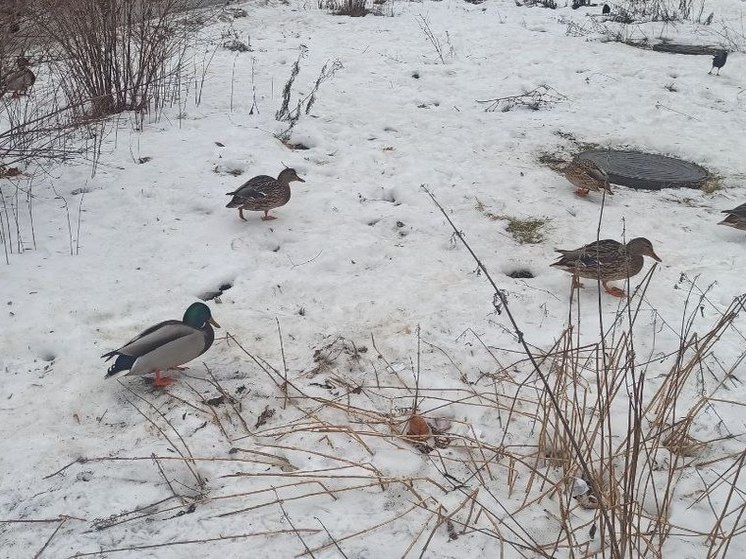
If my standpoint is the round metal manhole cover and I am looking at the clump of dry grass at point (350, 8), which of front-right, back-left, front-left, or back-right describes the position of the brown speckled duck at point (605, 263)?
back-left

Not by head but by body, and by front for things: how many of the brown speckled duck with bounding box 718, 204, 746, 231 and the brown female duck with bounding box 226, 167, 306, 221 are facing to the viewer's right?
2

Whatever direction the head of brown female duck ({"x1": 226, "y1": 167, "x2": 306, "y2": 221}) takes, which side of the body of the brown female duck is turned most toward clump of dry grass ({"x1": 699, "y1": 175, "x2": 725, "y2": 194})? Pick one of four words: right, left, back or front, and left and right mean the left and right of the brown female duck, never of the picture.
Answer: front

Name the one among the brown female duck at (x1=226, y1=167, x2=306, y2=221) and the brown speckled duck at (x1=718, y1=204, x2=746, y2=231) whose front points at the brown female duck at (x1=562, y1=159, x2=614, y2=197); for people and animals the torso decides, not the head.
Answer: the brown female duck at (x1=226, y1=167, x2=306, y2=221)

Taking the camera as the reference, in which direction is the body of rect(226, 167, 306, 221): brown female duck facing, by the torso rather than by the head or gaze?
to the viewer's right

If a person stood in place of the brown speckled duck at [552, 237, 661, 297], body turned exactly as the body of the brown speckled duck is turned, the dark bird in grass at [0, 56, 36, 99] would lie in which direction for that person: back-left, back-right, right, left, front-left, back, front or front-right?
back

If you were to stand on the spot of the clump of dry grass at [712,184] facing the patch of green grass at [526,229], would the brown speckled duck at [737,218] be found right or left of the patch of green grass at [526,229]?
left

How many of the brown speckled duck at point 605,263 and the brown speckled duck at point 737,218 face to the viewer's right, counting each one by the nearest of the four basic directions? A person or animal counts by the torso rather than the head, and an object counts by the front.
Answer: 2

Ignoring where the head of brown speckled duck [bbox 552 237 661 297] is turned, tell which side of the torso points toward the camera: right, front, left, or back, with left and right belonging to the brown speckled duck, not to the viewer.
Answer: right

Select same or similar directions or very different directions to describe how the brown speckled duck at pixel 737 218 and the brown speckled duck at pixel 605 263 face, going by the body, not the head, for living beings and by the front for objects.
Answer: same or similar directions

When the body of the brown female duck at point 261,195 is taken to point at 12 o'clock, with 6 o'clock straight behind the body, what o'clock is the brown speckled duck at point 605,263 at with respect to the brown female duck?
The brown speckled duck is roughly at 1 o'clock from the brown female duck.

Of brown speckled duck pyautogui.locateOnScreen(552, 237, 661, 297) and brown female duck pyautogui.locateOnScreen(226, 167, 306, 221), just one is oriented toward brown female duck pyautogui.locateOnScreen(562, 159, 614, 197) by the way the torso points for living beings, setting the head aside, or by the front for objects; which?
brown female duck pyautogui.locateOnScreen(226, 167, 306, 221)

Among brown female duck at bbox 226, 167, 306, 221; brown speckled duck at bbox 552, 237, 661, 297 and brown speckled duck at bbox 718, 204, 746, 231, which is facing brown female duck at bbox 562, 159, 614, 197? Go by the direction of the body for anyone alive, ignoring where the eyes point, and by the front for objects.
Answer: brown female duck at bbox 226, 167, 306, 221

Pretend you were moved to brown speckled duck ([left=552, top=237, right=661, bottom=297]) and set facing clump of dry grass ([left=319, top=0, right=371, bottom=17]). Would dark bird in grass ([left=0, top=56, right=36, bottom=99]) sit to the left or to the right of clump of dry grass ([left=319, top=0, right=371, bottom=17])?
left
